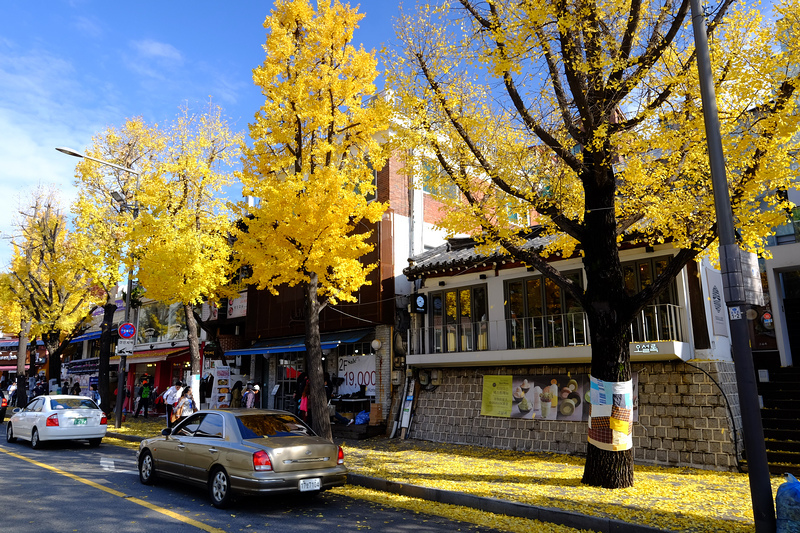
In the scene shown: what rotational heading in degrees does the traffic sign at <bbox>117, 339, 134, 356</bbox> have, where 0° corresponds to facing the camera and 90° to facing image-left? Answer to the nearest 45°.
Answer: approximately 0°

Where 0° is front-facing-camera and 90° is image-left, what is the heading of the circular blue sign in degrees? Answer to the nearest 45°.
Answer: approximately 0°

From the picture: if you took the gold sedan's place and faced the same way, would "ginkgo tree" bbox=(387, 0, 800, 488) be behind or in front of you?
behind

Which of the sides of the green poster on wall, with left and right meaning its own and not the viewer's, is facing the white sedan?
right

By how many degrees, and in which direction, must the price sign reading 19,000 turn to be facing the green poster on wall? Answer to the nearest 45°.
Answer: approximately 45° to its left

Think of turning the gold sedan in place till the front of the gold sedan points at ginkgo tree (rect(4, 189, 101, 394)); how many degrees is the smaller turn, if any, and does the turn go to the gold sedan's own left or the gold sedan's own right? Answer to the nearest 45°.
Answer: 0° — it already faces it

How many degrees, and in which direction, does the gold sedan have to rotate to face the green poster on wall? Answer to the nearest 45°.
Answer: approximately 90° to its right
